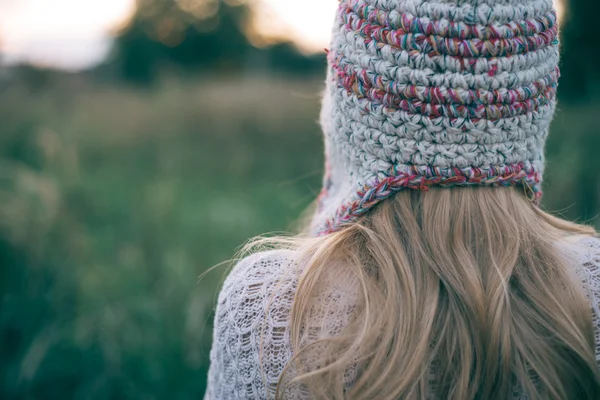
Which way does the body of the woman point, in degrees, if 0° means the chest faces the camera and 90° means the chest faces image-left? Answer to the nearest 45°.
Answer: approximately 180°
